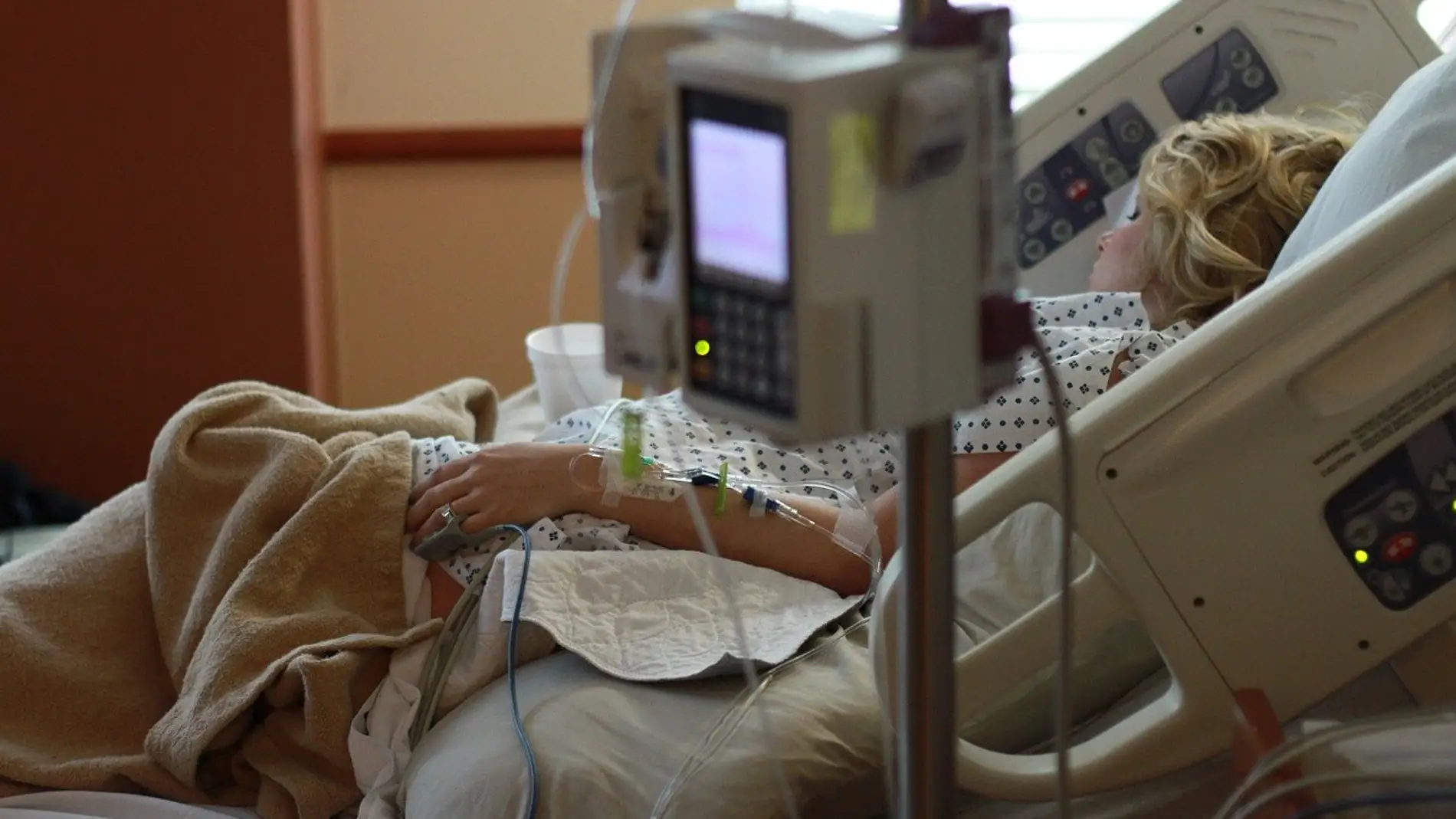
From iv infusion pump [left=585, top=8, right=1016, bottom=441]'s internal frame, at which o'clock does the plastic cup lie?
The plastic cup is roughly at 4 o'clock from the iv infusion pump.

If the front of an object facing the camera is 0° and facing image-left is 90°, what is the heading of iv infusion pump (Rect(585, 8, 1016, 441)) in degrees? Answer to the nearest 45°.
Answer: approximately 45°

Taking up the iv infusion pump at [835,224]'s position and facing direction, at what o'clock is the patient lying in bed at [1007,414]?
The patient lying in bed is roughly at 5 o'clock from the iv infusion pump.

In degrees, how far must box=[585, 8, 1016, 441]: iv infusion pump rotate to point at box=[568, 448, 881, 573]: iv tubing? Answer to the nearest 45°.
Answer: approximately 135° to its right

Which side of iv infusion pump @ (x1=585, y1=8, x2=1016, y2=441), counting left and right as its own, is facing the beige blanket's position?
right
